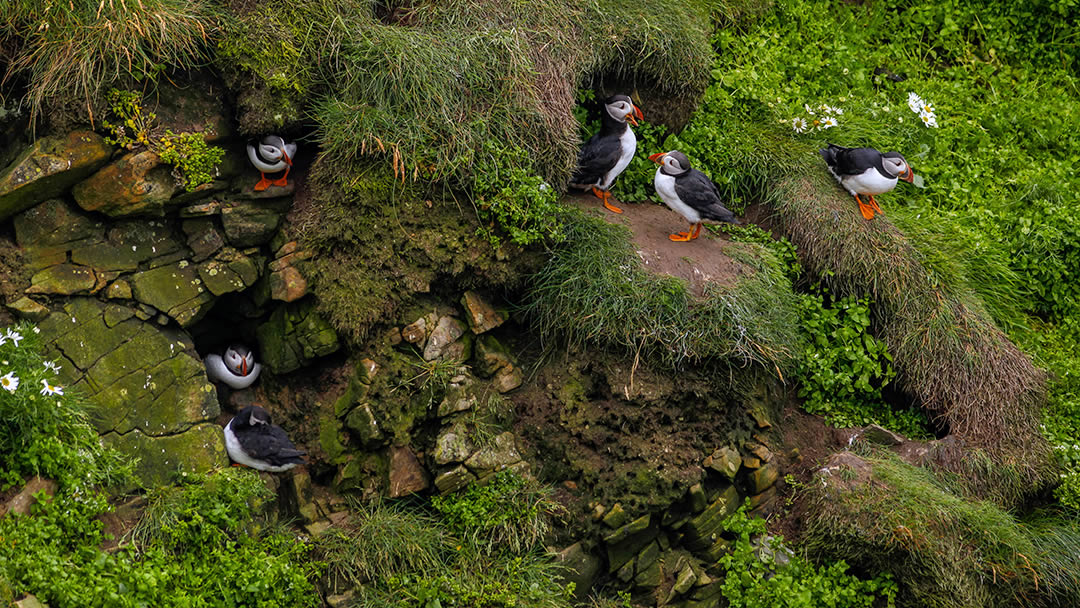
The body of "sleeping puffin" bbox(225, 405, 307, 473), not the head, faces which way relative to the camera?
to the viewer's left

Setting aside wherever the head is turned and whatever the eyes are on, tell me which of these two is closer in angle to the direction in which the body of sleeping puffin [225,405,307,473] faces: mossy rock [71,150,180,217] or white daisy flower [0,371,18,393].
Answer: the white daisy flower

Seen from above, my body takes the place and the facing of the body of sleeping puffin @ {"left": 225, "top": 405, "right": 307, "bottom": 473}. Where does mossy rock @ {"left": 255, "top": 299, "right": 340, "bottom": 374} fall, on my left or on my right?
on my right

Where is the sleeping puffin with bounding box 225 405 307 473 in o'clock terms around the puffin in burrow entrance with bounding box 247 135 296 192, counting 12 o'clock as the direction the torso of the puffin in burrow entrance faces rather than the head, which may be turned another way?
The sleeping puffin is roughly at 12 o'clock from the puffin in burrow entrance.

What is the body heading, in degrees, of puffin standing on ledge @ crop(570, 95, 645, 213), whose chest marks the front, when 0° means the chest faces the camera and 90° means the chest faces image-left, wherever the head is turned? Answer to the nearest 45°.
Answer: approximately 270°

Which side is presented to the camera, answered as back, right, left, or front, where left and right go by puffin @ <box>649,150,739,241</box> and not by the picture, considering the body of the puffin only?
left

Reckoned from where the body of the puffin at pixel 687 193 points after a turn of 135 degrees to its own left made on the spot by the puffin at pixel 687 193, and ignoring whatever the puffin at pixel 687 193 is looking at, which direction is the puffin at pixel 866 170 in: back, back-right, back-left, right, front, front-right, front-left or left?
left

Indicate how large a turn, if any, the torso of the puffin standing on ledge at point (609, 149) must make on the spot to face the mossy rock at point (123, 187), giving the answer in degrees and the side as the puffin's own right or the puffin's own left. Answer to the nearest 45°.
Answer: approximately 135° to the puffin's own right

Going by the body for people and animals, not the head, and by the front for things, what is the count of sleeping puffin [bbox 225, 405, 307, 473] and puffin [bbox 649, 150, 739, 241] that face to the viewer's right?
0

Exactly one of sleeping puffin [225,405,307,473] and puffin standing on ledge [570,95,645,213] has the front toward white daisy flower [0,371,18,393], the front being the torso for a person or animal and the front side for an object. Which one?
the sleeping puffin

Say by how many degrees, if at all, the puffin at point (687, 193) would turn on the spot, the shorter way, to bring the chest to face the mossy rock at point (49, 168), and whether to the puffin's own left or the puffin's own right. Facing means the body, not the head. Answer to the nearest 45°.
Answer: approximately 45° to the puffin's own left

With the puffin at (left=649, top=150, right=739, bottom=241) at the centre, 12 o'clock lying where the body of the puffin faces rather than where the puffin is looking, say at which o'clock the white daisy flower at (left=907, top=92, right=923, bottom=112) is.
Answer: The white daisy flower is roughly at 4 o'clock from the puffin.

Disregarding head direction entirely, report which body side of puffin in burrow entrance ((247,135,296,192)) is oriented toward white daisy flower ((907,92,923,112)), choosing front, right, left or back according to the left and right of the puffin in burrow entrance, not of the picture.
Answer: left

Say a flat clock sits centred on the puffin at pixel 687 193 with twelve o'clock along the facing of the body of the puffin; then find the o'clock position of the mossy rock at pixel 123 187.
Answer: The mossy rock is roughly at 11 o'clock from the puffin.

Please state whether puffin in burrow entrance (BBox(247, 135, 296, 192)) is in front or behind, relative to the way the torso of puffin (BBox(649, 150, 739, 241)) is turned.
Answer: in front

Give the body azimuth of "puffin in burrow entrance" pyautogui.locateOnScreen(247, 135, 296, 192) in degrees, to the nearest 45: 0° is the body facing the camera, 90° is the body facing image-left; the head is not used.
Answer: approximately 0°
